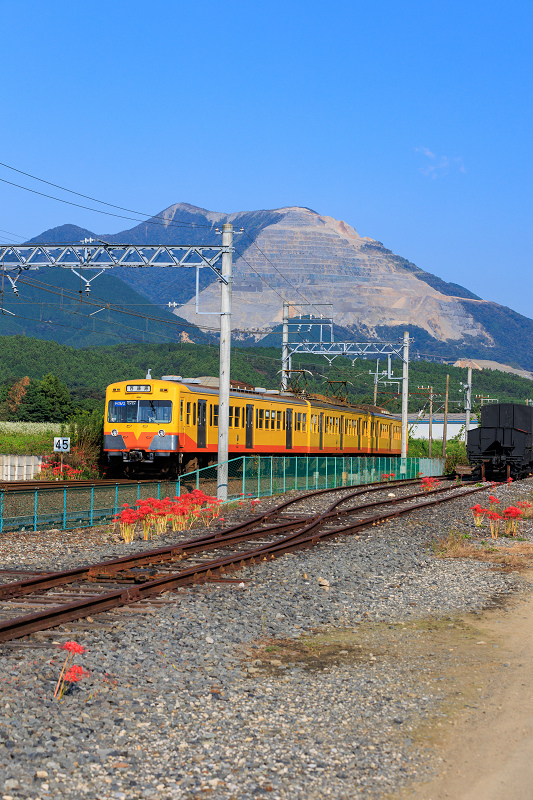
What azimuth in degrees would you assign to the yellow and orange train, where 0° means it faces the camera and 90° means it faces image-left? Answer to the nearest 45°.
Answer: approximately 45°

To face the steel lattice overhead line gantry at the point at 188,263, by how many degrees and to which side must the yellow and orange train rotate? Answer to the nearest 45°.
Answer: approximately 45° to its left

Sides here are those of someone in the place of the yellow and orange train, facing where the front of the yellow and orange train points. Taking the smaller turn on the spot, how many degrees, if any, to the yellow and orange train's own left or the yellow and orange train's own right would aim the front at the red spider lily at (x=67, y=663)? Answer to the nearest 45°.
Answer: approximately 45° to the yellow and orange train's own left

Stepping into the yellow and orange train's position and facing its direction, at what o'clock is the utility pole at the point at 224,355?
The utility pole is roughly at 10 o'clock from the yellow and orange train.

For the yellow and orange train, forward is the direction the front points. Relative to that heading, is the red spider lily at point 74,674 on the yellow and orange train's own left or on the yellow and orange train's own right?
on the yellow and orange train's own left
